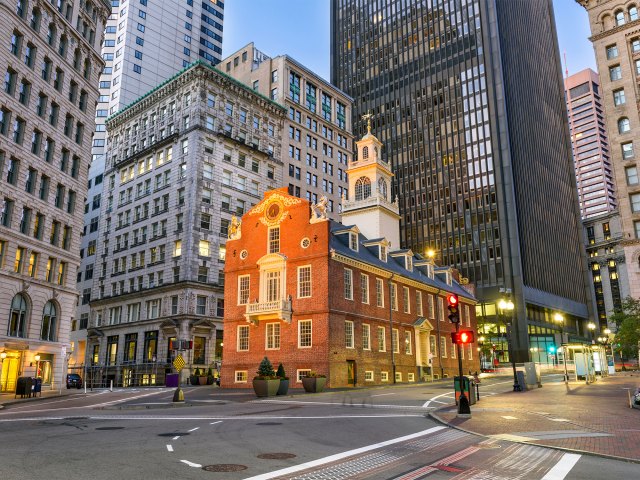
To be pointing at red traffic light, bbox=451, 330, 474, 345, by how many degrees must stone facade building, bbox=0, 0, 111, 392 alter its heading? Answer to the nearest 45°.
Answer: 0° — it already faces it

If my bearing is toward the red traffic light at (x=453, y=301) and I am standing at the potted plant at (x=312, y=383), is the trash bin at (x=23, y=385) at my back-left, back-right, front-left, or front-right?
back-right

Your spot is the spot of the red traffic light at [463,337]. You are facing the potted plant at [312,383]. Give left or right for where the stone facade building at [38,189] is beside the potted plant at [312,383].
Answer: left

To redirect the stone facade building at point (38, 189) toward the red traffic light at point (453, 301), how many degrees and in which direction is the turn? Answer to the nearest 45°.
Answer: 0° — it already faces it

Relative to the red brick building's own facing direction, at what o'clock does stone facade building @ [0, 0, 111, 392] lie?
The stone facade building is roughly at 1 o'clock from the red brick building.

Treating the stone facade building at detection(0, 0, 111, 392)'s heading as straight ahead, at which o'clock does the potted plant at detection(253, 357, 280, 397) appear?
The potted plant is roughly at 12 o'clock from the stone facade building.

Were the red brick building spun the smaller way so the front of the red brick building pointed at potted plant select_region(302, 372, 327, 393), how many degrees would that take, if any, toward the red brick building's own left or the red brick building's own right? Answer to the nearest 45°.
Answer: approximately 45° to the red brick building's own left

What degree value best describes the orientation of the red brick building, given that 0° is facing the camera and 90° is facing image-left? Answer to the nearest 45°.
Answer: approximately 45°
